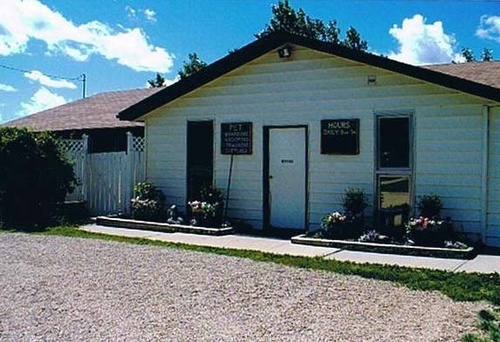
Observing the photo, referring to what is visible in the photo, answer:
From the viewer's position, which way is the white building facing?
facing the viewer

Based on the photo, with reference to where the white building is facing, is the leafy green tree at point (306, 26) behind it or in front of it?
behind

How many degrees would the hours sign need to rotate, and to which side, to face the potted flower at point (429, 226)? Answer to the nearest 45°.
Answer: approximately 45° to its left

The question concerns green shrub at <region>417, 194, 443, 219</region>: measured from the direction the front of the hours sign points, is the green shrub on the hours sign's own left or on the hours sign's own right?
on the hours sign's own left

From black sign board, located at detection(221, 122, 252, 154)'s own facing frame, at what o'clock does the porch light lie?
The porch light is roughly at 10 o'clock from the black sign board.

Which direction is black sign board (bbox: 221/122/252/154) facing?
toward the camera

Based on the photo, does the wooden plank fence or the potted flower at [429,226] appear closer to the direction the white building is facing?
the potted flower

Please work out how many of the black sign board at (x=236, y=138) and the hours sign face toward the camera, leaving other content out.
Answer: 2

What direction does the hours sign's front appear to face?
toward the camera

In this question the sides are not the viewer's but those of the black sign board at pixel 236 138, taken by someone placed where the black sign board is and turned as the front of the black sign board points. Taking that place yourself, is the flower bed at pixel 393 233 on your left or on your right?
on your left
